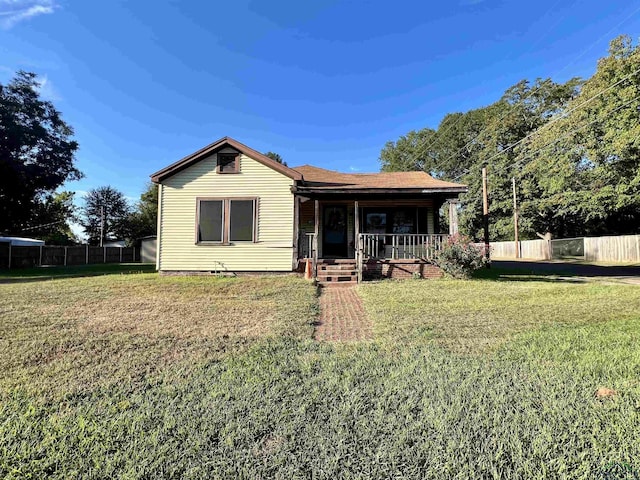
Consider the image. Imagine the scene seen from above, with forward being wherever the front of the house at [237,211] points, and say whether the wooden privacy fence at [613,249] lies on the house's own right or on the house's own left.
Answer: on the house's own left

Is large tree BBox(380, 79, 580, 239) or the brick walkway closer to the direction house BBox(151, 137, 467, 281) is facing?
the brick walkway

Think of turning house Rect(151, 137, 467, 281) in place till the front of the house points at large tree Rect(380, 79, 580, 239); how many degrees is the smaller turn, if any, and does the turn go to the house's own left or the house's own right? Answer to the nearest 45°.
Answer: approximately 135° to the house's own left

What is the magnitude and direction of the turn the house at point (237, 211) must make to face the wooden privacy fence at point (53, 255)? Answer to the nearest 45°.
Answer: approximately 135° to its right

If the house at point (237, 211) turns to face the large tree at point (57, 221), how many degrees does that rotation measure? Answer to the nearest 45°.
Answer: approximately 135° to its right

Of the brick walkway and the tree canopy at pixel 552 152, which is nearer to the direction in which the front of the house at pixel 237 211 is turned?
the brick walkway

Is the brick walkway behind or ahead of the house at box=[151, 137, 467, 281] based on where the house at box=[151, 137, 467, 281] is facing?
ahead

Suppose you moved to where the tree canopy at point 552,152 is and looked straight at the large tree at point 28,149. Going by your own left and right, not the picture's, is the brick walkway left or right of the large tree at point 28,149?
left

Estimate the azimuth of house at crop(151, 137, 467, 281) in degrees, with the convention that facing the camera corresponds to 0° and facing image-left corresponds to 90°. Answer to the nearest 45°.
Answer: approximately 0°

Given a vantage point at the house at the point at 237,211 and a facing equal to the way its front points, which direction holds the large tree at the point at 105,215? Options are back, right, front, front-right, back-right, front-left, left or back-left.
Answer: back-right

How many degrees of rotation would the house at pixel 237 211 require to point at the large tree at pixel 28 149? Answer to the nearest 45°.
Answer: approximately 135° to its right
